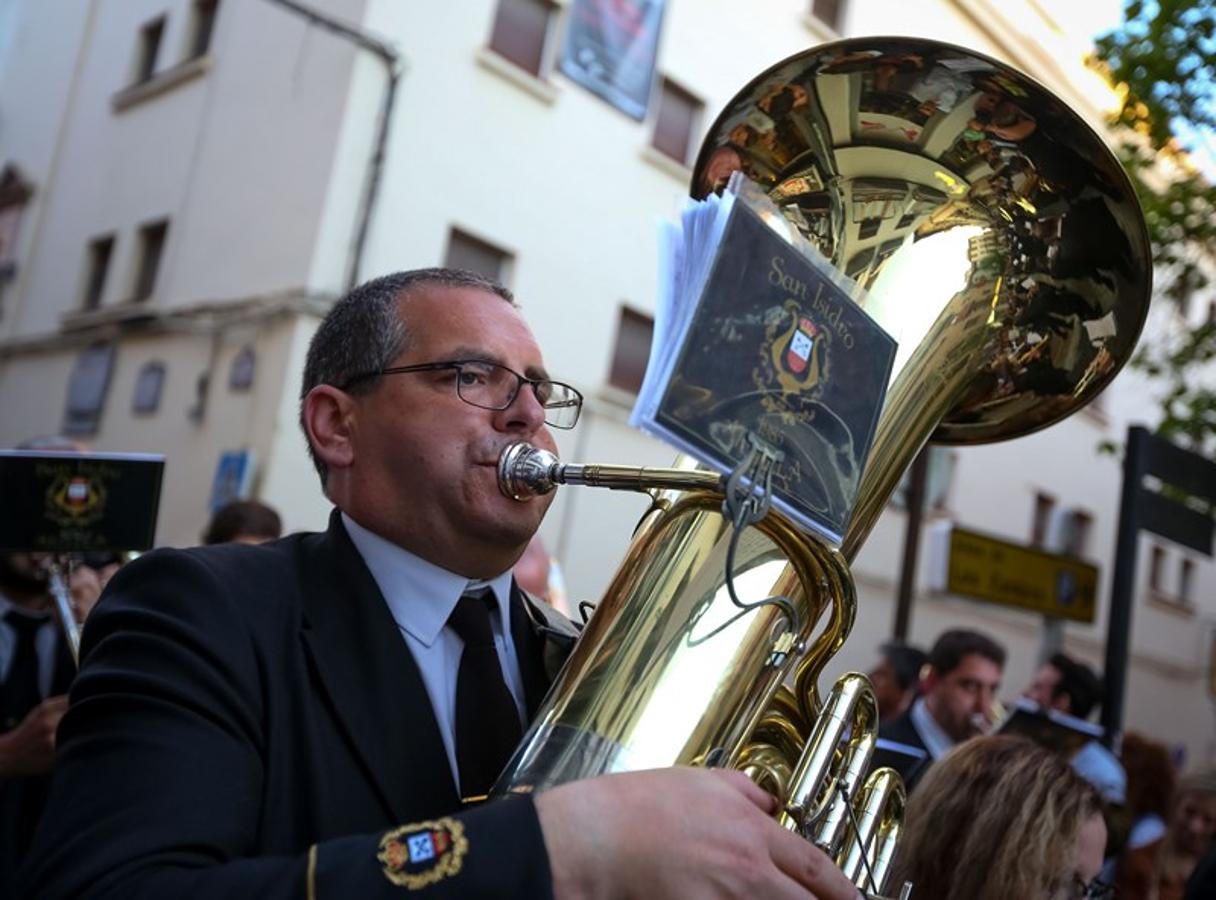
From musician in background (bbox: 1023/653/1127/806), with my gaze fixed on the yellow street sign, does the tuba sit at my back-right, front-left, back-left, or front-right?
back-left

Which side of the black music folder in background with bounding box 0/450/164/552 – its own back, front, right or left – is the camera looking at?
front

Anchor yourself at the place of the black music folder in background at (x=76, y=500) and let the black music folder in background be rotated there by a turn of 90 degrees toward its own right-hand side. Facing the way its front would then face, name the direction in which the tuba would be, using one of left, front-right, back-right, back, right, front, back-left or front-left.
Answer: back-left

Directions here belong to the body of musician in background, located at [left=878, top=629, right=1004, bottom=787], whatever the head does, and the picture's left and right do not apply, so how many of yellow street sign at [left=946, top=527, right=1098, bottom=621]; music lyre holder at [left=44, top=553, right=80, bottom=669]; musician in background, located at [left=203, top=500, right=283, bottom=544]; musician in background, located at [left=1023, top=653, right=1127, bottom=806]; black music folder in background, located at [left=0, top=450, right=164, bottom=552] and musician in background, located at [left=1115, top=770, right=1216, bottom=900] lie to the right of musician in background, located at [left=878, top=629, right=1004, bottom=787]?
3

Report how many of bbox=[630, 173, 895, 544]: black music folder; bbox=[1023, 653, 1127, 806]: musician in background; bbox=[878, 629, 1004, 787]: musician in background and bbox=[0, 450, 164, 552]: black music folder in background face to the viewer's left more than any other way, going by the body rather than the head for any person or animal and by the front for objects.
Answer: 1

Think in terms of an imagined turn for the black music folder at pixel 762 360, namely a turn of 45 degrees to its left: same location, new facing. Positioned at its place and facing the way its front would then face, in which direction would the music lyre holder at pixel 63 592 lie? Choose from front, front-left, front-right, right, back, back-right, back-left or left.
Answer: back-left

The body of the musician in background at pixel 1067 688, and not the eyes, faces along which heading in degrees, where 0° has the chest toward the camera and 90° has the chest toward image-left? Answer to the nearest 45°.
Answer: approximately 90°
